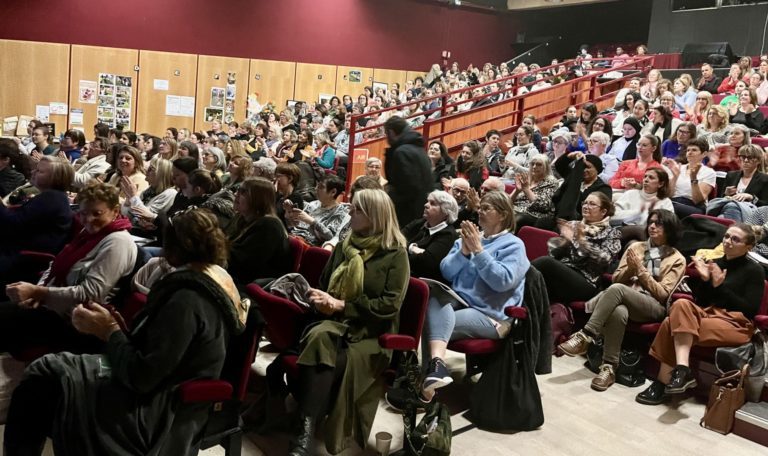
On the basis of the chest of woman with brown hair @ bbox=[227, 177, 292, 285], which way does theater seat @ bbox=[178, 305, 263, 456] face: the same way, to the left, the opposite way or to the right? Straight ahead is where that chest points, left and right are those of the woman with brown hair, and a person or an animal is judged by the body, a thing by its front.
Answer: the same way

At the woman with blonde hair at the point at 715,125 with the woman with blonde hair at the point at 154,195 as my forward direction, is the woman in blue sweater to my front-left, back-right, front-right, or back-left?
front-left

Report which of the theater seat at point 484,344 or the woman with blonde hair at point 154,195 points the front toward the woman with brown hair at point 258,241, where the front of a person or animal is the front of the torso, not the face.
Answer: the theater seat

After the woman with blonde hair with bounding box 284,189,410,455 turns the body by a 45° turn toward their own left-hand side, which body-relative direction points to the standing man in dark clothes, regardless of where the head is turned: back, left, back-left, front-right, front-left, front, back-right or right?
back

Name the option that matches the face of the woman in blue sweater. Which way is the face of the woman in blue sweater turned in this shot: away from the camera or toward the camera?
toward the camera

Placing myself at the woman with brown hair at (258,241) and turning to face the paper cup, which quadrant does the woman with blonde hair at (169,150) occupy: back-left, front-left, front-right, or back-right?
back-left

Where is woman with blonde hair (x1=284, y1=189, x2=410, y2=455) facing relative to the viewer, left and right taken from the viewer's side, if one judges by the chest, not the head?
facing the viewer and to the left of the viewer

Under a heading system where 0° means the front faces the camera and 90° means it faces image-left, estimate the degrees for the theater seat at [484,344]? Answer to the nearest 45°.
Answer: approximately 90°

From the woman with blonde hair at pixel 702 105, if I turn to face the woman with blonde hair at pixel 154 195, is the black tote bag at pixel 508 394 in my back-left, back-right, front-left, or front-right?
front-left
